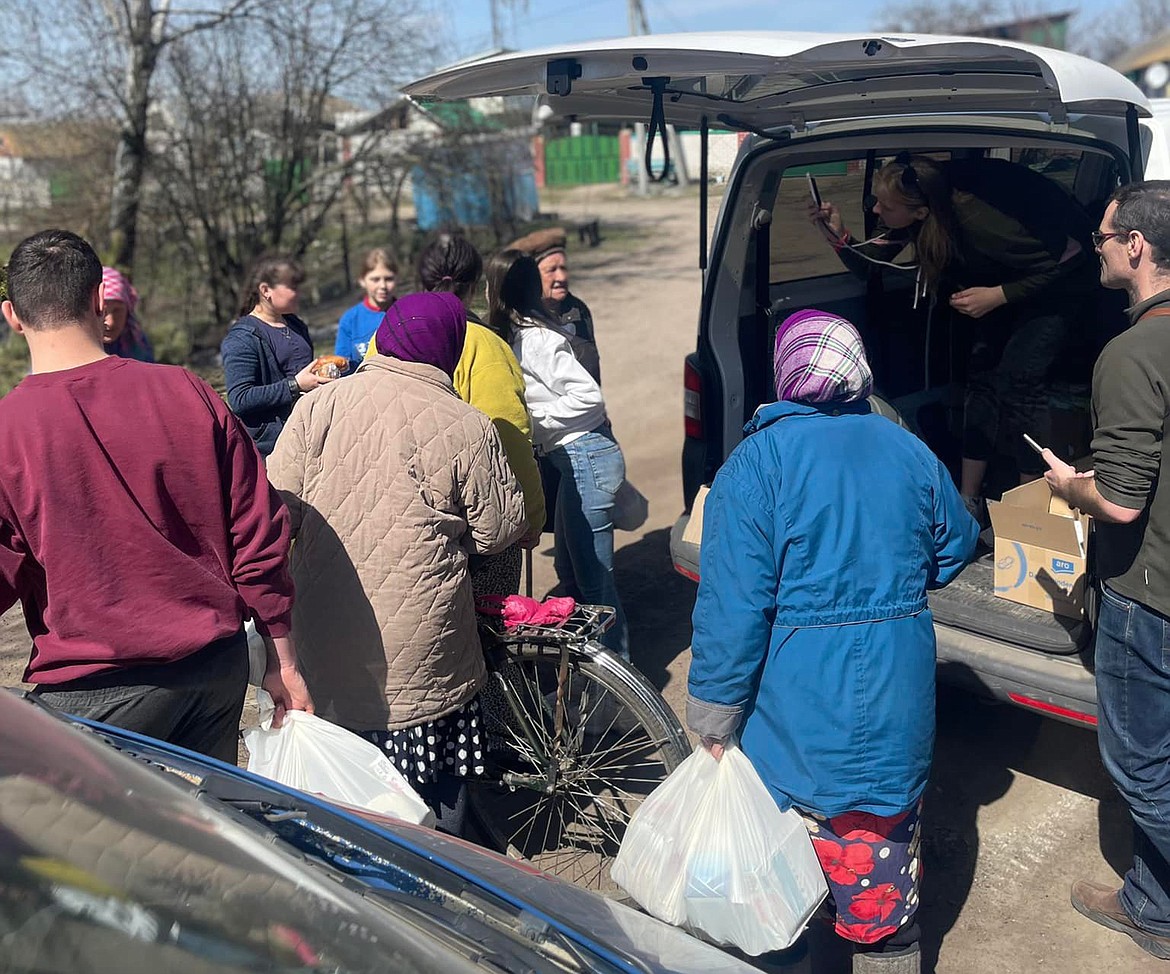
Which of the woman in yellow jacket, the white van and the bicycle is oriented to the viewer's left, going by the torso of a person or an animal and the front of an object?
the bicycle

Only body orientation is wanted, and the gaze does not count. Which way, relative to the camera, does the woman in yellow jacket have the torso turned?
away from the camera

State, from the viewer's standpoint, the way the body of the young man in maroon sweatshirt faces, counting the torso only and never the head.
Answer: away from the camera

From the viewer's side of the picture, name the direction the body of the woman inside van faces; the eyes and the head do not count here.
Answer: to the viewer's left

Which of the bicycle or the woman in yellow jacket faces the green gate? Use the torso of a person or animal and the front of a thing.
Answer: the woman in yellow jacket

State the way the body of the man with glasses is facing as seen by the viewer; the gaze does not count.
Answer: to the viewer's left

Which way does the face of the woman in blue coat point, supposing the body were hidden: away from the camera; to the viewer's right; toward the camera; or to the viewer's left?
away from the camera

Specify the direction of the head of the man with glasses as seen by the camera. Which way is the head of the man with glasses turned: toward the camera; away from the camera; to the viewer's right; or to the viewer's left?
to the viewer's left

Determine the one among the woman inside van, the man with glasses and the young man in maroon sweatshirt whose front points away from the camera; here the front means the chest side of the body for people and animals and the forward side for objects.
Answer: the young man in maroon sweatshirt
